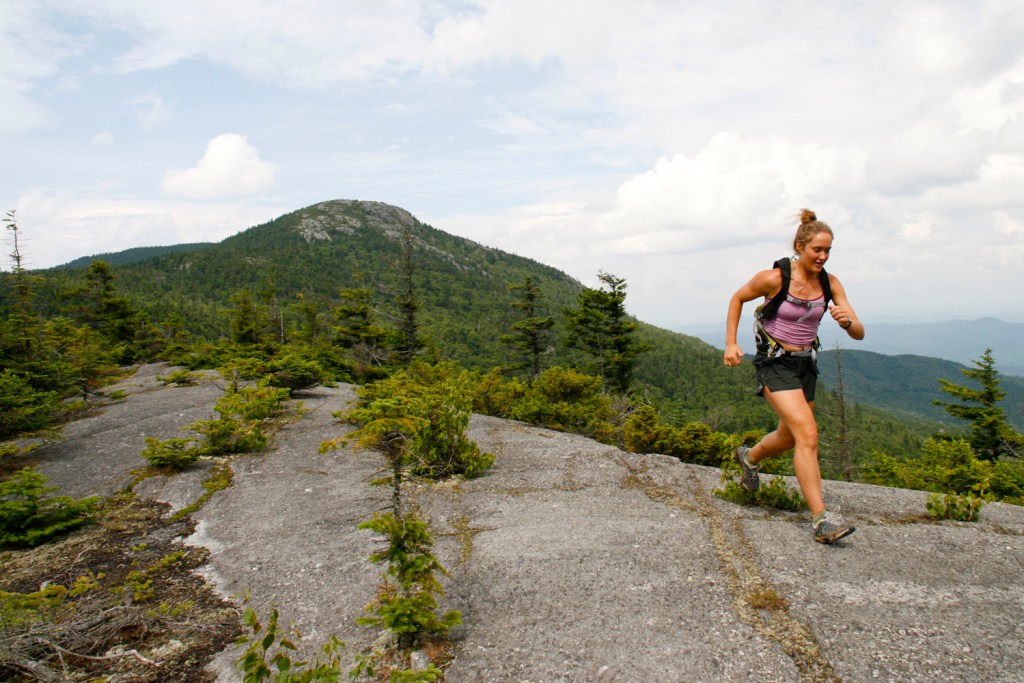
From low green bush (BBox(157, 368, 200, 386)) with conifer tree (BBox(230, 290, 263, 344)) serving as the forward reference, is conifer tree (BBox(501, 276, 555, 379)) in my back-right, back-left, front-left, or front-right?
front-right

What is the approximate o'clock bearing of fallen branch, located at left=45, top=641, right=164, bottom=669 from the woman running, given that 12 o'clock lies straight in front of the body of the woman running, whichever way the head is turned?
The fallen branch is roughly at 3 o'clock from the woman running.

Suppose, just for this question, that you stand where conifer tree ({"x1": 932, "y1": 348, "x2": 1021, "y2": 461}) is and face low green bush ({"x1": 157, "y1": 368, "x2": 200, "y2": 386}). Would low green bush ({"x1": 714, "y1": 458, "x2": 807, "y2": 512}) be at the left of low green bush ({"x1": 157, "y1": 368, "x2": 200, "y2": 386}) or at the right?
left

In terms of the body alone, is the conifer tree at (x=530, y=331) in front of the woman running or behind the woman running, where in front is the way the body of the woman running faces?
behind

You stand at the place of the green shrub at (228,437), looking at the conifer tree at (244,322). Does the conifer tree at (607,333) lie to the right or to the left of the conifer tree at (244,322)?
right

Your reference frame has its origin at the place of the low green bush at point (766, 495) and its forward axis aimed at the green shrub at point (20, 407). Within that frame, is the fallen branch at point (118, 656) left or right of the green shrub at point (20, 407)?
left

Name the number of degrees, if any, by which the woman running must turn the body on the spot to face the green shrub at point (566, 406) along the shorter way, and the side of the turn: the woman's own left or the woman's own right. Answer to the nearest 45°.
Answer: approximately 180°

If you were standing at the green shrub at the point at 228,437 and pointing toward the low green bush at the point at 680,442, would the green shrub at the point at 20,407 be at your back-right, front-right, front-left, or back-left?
back-left

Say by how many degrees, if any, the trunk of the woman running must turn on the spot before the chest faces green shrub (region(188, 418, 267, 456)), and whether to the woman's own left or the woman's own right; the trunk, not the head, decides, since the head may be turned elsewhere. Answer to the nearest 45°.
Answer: approximately 135° to the woman's own right

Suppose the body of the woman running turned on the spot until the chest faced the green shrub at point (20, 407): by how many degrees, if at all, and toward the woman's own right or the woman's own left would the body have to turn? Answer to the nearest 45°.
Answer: approximately 135° to the woman's own right

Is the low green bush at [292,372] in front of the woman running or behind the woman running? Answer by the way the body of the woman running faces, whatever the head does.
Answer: behind

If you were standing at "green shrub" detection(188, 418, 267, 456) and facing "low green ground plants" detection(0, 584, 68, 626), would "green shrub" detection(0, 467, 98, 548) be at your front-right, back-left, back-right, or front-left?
front-right
